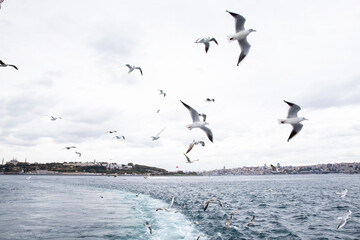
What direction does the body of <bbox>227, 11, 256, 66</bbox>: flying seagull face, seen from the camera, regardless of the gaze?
to the viewer's right

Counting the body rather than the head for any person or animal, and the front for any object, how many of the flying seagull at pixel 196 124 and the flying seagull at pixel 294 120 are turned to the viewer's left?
0
